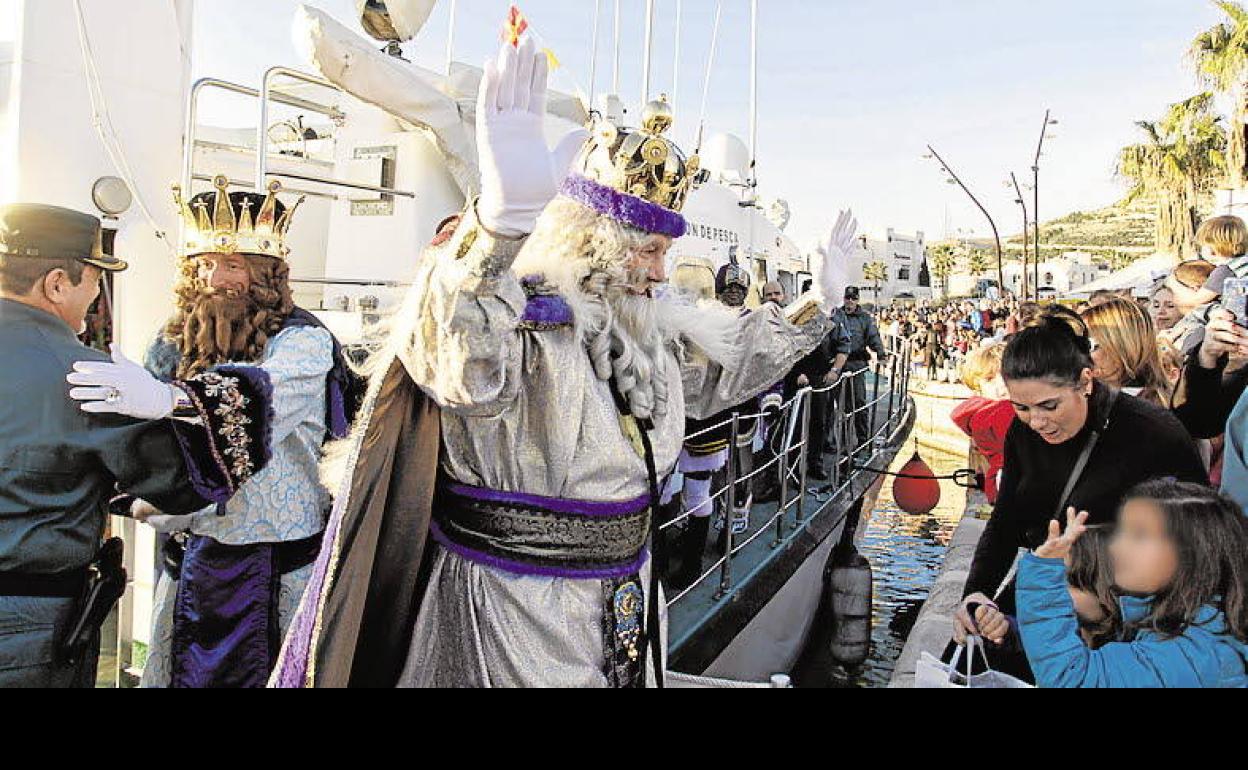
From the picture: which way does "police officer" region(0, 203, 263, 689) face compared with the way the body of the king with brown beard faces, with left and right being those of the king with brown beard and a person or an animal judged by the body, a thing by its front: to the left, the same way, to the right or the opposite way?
the opposite way

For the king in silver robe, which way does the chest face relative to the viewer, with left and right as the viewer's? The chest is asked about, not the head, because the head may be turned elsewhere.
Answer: facing the viewer and to the right of the viewer

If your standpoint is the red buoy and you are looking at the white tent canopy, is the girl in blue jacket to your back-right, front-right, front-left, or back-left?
back-right

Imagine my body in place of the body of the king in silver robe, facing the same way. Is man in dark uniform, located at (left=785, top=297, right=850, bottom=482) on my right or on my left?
on my left

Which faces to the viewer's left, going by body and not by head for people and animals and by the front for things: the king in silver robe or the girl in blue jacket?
the girl in blue jacket

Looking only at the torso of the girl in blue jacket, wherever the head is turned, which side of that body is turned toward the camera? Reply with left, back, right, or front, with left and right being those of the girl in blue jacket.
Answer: left

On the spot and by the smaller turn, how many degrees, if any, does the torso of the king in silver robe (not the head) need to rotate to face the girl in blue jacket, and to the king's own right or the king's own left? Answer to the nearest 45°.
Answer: approximately 45° to the king's own left

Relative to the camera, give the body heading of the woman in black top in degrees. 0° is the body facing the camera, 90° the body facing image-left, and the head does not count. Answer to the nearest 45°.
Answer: approximately 45°

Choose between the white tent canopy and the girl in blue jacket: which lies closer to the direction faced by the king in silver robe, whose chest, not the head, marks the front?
the girl in blue jacket

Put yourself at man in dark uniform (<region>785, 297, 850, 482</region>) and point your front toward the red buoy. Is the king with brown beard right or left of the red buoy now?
right
